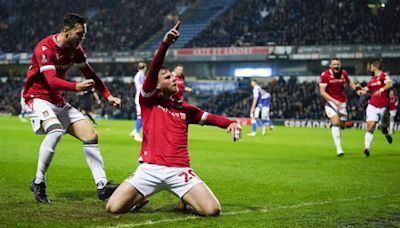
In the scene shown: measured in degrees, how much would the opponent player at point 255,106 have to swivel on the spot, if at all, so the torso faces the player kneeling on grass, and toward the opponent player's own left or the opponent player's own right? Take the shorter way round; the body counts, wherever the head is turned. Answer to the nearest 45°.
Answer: approximately 90° to the opponent player's own left

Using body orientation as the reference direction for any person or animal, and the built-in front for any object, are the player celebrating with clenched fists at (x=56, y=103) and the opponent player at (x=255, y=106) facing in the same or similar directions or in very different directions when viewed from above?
very different directions

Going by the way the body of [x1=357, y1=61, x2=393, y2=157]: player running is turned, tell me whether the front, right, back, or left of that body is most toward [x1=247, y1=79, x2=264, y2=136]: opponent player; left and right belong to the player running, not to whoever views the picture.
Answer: right

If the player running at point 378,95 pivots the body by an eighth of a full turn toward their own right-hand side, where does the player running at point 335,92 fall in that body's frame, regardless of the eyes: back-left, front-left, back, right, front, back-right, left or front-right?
front-left

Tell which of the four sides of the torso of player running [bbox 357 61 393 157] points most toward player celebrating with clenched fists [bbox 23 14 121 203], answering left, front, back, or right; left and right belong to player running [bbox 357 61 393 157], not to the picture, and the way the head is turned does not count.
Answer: front

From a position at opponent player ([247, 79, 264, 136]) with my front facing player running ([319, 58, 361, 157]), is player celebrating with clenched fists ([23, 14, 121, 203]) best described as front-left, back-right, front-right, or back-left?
front-right

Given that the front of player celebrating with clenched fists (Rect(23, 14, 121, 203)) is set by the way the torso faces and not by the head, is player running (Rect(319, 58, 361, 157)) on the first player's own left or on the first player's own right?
on the first player's own left

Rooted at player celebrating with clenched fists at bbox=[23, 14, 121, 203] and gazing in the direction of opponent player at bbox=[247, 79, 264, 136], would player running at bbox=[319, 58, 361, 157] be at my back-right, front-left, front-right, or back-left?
front-right

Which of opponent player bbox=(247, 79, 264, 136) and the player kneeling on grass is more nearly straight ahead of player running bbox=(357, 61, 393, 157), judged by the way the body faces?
the player kneeling on grass

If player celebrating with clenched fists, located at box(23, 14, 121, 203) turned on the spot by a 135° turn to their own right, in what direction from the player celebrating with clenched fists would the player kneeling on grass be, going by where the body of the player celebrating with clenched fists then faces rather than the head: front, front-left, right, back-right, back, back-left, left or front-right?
back-left

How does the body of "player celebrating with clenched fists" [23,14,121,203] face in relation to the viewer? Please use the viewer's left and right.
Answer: facing the viewer and to the right of the viewer

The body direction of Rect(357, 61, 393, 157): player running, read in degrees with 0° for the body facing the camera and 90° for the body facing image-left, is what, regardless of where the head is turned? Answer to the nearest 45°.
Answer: approximately 45°
